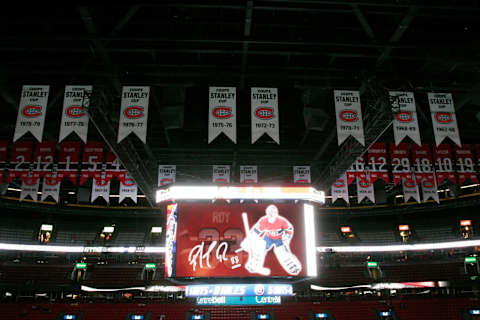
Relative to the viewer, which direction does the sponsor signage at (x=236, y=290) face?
toward the camera

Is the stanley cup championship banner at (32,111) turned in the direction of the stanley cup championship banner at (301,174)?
no

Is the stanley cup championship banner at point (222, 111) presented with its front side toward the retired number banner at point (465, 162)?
no

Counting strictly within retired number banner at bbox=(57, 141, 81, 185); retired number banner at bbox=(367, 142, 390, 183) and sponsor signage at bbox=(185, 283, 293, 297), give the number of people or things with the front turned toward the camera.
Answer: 3

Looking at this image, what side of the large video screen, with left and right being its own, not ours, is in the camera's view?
front

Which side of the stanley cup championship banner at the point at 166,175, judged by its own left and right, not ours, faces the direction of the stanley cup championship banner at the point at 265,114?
front

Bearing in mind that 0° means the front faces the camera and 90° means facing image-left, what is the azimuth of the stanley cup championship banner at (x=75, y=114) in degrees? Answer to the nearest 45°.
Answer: approximately 0°

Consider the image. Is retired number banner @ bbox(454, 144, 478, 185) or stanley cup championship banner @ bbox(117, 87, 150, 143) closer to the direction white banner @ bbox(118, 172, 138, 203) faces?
the stanley cup championship banner

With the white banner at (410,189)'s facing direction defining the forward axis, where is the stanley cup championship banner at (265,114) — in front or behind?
in front

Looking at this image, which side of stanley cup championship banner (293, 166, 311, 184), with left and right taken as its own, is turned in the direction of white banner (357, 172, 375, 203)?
left

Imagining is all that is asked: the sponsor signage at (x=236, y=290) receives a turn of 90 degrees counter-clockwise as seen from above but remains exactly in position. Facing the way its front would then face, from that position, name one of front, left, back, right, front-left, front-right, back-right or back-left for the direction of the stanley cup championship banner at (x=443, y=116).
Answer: front

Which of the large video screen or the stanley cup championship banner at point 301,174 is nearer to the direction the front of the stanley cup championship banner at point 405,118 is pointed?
the large video screen

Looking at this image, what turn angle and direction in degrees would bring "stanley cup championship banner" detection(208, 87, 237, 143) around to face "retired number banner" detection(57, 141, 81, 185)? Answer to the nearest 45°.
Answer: approximately 135° to its right

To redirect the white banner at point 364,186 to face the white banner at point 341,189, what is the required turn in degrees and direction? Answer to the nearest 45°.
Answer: approximately 135° to its right

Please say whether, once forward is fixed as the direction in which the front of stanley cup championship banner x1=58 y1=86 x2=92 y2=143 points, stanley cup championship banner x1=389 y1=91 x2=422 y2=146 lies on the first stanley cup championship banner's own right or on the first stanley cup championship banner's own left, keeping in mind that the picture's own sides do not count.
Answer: on the first stanley cup championship banner's own left

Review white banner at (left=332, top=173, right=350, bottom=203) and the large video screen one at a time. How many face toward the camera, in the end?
2

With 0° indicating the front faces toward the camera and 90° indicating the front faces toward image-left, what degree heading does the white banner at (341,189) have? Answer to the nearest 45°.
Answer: approximately 0°

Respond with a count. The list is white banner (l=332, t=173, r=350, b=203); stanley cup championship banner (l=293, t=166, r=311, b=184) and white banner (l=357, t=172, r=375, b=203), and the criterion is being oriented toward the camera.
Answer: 3

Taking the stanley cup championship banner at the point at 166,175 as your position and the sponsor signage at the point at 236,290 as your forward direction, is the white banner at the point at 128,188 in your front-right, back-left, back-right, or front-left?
back-right
